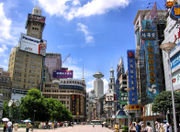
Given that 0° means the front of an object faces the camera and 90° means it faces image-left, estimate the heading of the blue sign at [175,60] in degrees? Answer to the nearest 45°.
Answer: approximately 45°
